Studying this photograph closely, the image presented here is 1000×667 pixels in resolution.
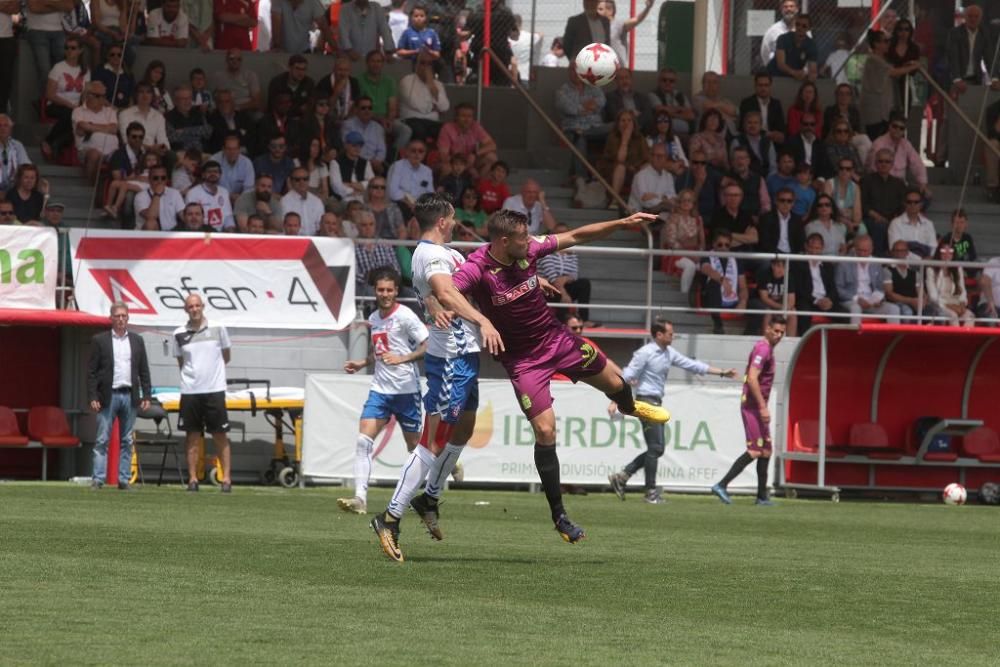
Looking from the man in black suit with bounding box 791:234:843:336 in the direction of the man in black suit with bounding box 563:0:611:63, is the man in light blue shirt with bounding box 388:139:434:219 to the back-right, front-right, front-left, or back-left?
front-left

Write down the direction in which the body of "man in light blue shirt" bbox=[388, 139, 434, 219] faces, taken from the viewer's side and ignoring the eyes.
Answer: toward the camera

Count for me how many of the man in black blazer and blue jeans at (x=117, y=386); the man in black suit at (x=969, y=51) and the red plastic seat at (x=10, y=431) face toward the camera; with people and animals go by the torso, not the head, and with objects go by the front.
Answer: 3

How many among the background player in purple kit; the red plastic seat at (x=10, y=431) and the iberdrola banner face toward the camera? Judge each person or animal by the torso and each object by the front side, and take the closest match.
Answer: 2

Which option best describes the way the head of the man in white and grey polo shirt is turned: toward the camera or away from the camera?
toward the camera

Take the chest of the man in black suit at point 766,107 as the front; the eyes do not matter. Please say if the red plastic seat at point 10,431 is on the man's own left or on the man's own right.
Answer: on the man's own right

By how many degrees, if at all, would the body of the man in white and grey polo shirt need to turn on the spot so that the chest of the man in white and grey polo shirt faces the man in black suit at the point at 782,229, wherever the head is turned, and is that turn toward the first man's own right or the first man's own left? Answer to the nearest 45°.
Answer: approximately 135° to the first man's own left

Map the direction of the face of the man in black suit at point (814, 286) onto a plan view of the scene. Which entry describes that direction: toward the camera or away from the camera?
toward the camera

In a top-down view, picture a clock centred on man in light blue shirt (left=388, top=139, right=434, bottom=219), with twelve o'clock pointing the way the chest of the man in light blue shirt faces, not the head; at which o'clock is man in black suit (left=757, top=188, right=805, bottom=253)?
The man in black suit is roughly at 9 o'clock from the man in light blue shirt.

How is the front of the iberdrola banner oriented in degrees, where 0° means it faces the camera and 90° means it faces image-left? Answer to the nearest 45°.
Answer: approximately 0°

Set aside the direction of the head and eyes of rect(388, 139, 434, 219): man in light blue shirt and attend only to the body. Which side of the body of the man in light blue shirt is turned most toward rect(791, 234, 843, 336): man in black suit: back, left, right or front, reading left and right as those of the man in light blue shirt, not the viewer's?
left

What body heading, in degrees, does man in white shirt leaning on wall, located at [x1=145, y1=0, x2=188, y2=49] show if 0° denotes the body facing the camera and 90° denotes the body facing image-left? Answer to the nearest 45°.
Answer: approximately 0°

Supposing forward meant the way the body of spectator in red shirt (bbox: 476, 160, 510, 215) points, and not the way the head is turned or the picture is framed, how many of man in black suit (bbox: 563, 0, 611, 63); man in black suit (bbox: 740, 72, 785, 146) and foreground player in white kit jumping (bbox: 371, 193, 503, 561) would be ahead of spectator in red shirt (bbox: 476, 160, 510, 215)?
1

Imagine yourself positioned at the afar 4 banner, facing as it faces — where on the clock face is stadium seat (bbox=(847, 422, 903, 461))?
The stadium seat is roughly at 9 o'clock from the afar 4 banner.

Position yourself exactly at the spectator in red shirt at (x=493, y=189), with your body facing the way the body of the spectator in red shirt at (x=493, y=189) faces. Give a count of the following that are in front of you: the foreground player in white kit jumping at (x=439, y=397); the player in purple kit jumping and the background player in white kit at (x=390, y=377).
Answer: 3

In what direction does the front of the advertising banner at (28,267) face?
toward the camera

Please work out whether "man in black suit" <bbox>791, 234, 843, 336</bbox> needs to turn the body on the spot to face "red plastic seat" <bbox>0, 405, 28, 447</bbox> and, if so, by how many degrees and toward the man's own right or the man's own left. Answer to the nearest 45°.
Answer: approximately 45° to the man's own right
